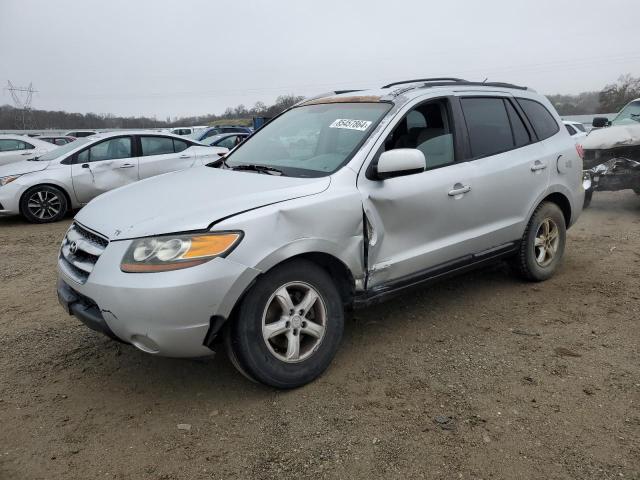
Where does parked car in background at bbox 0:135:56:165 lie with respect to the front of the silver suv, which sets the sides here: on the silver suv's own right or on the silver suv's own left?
on the silver suv's own right

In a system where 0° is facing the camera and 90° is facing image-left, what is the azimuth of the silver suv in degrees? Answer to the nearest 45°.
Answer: approximately 45°

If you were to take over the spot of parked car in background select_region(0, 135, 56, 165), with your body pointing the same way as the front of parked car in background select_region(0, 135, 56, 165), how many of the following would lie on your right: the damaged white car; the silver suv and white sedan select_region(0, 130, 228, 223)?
0

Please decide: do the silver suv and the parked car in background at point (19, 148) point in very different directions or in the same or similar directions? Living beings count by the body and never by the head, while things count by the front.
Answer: same or similar directions

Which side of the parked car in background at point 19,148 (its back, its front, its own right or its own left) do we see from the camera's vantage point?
left

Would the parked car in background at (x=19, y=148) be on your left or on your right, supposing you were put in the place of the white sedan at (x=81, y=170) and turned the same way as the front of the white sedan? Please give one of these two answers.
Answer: on your right

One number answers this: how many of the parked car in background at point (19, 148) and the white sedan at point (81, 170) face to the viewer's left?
2

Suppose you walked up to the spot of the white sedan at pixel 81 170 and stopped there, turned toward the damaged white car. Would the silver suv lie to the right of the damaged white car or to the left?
right

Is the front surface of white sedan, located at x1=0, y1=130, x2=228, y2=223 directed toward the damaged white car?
no

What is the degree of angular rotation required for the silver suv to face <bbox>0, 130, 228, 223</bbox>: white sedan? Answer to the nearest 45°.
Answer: approximately 90° to its right

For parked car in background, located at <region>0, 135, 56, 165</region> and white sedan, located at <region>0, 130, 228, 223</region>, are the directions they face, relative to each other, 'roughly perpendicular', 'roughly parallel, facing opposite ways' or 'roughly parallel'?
roughly parallel

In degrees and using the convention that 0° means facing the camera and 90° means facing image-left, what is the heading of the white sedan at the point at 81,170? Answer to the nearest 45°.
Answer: approximately 90°

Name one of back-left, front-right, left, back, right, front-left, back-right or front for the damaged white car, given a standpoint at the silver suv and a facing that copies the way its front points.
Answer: back

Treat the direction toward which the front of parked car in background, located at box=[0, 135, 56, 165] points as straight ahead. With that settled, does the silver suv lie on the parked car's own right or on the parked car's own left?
on the parked car's own left

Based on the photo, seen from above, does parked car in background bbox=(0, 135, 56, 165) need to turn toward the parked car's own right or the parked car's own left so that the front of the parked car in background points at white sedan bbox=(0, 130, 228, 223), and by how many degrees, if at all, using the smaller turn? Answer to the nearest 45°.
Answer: approximately 90° to the parked car's own left
